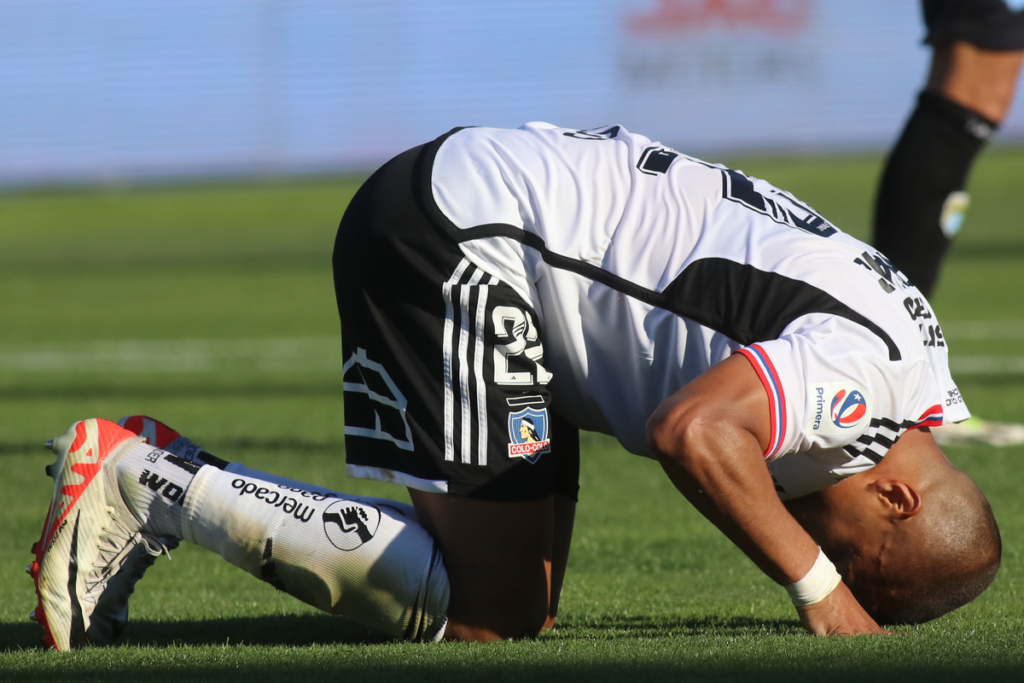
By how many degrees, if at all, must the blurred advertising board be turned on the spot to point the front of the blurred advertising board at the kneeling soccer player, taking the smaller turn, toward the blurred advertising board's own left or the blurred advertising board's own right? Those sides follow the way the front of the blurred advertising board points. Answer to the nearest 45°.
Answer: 0° — it already faces them

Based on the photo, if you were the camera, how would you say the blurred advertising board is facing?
facing the viewer
